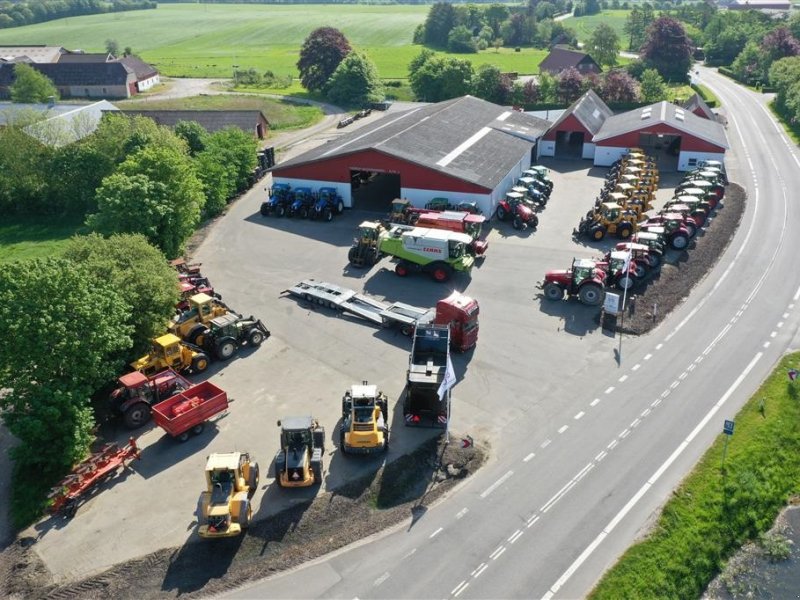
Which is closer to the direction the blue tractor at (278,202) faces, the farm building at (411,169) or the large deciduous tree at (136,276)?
the large deciduous tree

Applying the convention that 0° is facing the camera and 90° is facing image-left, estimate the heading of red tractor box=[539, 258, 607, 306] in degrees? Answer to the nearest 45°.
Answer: approximately 90°

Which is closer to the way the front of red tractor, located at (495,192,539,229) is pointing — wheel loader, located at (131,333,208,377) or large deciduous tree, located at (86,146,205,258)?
the wheel loader

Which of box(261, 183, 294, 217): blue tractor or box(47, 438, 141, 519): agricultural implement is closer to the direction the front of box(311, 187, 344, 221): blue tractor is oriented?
the agricultural implement

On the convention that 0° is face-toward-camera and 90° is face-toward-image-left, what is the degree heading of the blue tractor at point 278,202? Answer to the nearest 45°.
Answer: approximately 45°

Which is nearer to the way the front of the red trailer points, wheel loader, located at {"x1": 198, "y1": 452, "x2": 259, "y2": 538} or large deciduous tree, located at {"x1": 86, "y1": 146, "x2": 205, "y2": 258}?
the large deciduous tree

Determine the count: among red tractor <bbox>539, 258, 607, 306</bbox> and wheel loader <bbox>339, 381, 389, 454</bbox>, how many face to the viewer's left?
1
